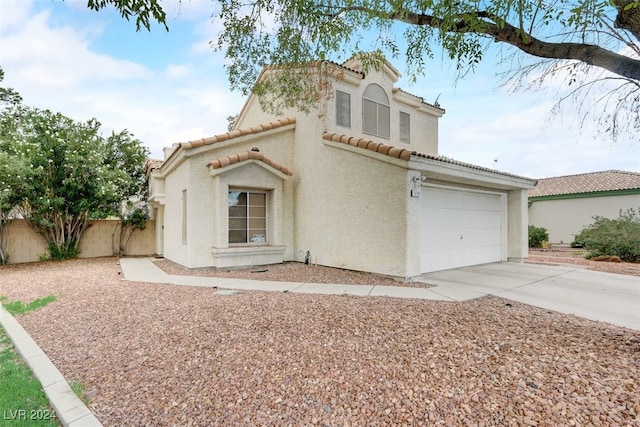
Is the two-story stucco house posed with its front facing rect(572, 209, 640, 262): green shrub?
no

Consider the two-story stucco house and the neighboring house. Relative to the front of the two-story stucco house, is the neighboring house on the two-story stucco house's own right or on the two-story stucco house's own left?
on the two-story stucco house's own left

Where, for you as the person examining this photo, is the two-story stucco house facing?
facing the viewer and to the right of the viewer

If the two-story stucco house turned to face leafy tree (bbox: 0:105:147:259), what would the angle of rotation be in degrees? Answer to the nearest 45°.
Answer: approximately 135° to its right

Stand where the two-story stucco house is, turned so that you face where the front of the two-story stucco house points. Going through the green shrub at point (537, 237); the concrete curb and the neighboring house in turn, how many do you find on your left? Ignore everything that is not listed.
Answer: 2

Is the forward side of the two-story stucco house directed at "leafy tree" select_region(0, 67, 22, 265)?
no

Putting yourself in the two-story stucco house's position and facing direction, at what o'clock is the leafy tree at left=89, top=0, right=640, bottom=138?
The leafy tree is roughly at 1 o'clock from the two-story stucco house.

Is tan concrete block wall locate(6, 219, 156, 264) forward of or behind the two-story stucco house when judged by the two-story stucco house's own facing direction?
behind

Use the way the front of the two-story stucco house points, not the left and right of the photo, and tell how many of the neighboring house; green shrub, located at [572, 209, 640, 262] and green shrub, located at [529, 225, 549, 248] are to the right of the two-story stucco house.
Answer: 0

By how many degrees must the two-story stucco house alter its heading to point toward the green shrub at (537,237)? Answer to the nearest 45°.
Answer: approximately 90° to its left
